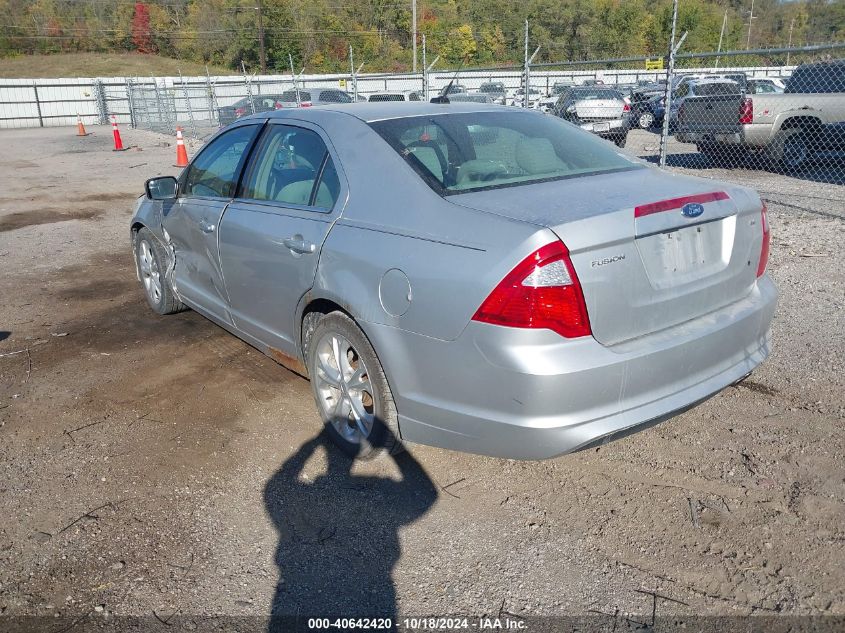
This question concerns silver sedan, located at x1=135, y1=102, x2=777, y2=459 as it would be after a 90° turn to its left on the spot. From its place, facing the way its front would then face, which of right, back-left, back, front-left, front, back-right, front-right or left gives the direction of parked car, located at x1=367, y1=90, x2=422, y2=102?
back-right

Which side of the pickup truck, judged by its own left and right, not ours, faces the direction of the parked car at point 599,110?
left

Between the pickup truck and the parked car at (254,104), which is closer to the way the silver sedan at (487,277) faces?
the parked car

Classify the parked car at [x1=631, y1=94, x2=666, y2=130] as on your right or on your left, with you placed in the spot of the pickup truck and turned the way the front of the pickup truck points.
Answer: on your left

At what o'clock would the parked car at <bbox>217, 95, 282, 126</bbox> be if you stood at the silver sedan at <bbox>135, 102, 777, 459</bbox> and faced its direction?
The parked car is roughly at 1 o'clock from the silver sedan.

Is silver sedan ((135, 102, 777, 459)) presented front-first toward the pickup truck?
no

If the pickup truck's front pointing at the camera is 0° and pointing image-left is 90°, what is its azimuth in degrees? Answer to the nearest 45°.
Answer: approximately 225°

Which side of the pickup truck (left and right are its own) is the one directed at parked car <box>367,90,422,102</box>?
left

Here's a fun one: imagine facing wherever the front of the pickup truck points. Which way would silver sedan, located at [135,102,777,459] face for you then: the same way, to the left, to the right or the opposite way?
to the left

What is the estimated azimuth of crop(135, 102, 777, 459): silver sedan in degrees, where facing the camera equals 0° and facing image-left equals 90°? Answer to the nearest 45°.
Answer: approximately 135°

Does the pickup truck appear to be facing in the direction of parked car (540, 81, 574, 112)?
no

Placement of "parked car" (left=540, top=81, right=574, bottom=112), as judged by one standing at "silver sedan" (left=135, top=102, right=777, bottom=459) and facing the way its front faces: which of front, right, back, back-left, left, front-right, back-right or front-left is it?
front-right

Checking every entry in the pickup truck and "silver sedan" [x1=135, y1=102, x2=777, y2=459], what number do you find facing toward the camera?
0

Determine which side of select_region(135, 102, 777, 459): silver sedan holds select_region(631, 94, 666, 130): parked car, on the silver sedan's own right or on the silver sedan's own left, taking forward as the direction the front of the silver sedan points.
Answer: on the silver sedan's own right

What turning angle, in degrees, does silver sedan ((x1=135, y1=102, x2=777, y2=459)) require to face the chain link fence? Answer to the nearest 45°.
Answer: approximately 45° to its right

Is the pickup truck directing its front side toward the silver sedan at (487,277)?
no
